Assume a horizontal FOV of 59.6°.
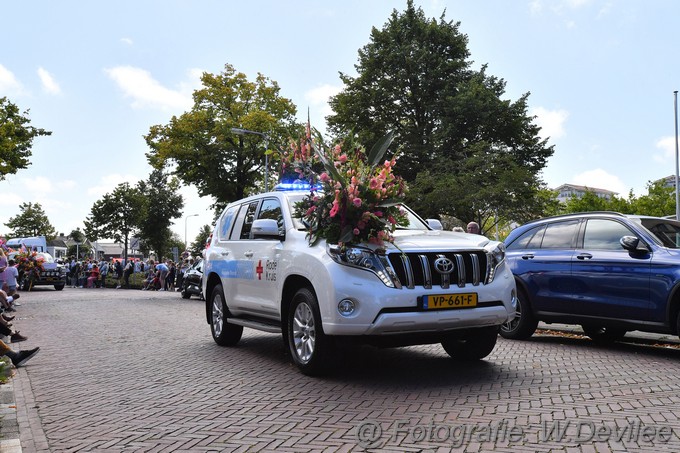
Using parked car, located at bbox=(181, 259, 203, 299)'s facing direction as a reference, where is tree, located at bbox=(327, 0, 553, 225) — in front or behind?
behind

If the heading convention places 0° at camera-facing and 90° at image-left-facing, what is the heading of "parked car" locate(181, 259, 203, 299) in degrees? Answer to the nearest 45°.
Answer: approximately 45°

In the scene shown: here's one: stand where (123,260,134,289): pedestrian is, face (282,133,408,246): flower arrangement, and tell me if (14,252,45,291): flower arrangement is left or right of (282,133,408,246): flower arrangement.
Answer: right

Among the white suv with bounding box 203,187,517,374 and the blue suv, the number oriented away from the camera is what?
0

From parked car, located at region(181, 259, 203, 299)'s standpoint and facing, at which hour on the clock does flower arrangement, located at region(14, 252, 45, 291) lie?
The flower arrangement is roughly at 3 o'clock from the parked car.

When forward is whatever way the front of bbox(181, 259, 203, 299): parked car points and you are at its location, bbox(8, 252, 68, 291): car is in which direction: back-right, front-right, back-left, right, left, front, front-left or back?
right

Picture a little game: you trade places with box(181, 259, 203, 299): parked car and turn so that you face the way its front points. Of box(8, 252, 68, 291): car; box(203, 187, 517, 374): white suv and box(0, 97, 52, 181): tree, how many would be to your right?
2

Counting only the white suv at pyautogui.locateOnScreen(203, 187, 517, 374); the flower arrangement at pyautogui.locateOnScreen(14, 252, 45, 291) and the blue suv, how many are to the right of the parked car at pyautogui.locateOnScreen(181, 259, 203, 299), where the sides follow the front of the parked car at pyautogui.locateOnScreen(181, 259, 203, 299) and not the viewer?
1

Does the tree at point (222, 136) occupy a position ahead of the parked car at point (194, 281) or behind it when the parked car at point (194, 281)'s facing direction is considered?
behind

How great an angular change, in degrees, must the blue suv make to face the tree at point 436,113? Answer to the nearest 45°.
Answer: approximately 135° to its left

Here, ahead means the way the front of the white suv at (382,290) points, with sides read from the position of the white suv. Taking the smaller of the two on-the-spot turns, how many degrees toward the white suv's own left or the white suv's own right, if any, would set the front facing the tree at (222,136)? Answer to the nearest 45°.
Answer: approximately 135° to the white suv's own left

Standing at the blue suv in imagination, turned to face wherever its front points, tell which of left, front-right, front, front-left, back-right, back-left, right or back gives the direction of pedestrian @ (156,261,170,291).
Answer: back

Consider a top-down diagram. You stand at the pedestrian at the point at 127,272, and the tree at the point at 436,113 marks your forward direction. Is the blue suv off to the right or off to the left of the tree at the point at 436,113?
right

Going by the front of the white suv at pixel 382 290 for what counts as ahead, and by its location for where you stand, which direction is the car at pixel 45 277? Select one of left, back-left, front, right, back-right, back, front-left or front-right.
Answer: back

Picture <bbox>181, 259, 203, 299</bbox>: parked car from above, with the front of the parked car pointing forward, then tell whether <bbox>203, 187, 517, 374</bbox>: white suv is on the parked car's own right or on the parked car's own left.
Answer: on the parked car's own left

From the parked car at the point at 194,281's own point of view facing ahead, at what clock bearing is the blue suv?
The blue suv is roughly at 10 o'clock from the parked car.

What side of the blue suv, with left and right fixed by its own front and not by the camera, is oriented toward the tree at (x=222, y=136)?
back

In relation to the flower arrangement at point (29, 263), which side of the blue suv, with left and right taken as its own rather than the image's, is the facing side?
back
